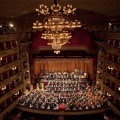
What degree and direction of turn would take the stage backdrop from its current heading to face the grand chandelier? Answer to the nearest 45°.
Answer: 0° — it already faces it

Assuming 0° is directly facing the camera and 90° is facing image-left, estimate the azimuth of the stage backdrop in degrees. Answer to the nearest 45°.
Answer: approximately 0°
